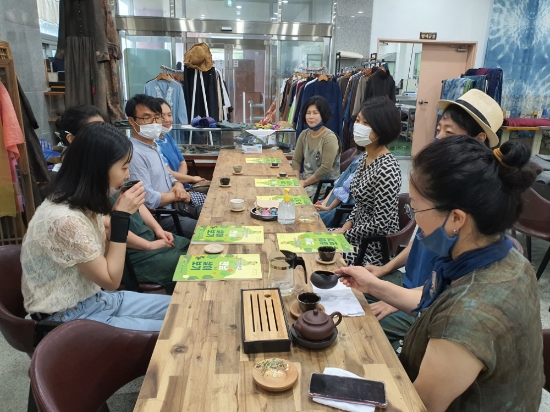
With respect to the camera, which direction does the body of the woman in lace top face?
to the viewer's right

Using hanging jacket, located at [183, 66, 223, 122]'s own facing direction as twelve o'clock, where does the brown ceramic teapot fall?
The brown ceramic teapot is roughly at 12 o'clock from the hanging jacket.

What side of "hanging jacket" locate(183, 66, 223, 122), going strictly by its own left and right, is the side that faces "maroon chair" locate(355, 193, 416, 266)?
front

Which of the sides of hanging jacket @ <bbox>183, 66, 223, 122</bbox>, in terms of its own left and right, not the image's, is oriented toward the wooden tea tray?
front

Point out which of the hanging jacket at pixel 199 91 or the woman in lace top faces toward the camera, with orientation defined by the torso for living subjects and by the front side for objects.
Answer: the hanging jacket

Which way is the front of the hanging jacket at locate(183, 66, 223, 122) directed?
toward the camera

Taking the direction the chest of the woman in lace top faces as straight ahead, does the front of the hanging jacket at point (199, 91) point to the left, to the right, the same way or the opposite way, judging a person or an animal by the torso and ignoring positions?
to the right

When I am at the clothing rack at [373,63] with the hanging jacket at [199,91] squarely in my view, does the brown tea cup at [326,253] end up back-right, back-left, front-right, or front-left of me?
front-left

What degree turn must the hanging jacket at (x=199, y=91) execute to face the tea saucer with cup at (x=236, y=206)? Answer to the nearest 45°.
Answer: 0° — it already faces it

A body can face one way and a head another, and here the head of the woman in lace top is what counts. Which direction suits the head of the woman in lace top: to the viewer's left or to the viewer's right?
to the viewer's right

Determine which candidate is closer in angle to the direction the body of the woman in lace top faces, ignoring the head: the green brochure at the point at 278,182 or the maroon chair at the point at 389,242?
the maroon chair

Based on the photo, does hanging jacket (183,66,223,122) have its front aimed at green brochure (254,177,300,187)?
yes

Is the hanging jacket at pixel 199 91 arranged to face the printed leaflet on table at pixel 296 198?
yes

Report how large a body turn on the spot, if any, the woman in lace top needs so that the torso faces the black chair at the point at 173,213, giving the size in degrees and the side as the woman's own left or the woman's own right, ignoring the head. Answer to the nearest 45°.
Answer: approximately 45° to the woman's own left

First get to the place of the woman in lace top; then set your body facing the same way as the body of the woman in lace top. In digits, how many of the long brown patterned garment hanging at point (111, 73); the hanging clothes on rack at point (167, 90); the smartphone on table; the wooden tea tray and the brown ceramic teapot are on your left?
2

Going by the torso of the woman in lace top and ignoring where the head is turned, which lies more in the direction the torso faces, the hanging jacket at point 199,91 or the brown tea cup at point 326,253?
the brown tea cup

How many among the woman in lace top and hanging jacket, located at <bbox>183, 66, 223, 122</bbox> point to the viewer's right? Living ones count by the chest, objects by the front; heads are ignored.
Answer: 1
